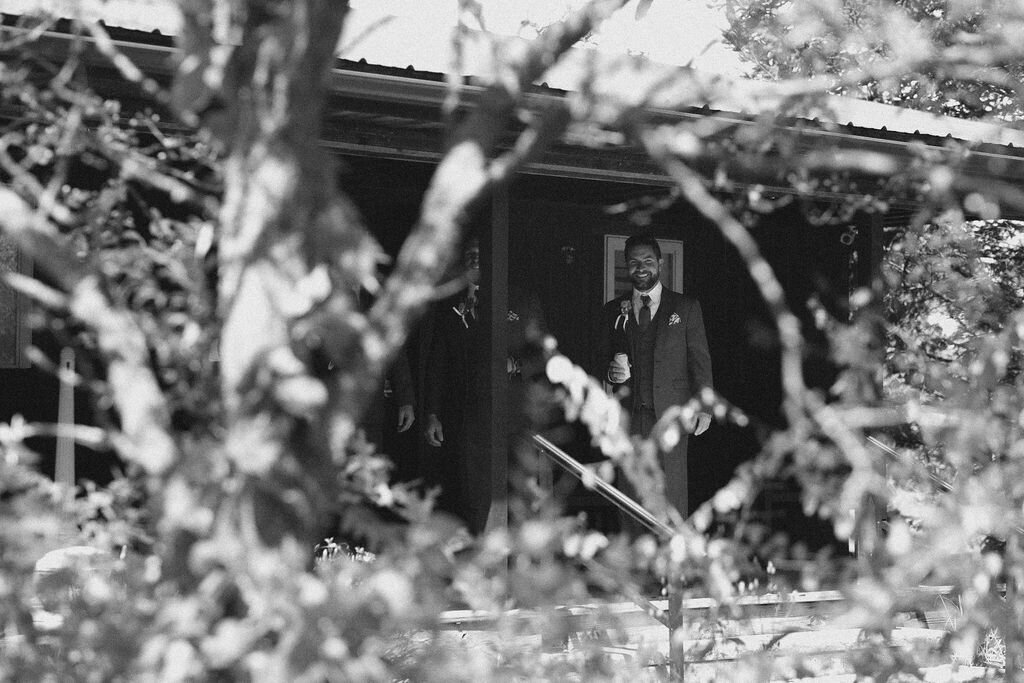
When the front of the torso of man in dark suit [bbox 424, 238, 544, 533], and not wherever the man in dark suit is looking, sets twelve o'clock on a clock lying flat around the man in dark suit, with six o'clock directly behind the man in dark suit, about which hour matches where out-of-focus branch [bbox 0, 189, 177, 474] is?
The out-of-focus branch is roughly at 12 o'clock from the man in dark suit.

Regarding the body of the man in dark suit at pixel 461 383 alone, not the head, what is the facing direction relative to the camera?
toward the camera

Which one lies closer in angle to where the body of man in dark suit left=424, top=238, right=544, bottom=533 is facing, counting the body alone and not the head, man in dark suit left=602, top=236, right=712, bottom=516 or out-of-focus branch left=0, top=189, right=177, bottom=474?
the out-of-focus branch

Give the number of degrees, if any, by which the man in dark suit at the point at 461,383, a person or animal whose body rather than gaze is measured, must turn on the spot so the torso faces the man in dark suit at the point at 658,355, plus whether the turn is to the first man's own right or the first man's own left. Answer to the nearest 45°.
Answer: approximately 90° to the first man's own left
